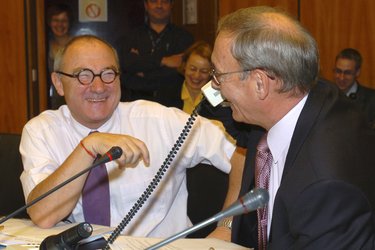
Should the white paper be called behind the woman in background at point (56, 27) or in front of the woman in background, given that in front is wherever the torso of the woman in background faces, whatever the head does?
in front

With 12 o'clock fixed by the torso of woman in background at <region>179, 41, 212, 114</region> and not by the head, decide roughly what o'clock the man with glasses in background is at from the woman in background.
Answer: The man with glasses in background is roughly at 8 o'clock from the woman in background.

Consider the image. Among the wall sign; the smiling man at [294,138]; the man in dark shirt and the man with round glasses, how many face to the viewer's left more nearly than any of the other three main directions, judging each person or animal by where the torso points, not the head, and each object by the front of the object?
1

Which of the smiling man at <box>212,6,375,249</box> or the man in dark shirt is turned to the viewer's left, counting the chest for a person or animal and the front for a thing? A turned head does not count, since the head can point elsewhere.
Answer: the smiling man

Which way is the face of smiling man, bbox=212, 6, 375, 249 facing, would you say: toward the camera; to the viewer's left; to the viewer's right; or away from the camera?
to the viewer's left

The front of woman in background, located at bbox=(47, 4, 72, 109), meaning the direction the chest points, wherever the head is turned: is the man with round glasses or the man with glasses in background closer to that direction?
the man with round glasses

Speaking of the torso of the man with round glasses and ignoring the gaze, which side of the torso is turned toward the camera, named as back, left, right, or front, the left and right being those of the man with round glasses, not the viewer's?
front

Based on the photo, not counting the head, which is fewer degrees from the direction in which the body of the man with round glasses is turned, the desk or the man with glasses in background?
the desk

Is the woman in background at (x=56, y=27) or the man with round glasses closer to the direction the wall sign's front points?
the man with round glasses

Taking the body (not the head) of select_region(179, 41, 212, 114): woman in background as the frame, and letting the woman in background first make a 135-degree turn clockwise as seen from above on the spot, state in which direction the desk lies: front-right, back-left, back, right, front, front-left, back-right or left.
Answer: back-left

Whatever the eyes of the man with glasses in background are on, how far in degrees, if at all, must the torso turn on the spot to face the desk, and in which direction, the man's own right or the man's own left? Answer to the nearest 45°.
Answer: approximately 45° to the man's own left

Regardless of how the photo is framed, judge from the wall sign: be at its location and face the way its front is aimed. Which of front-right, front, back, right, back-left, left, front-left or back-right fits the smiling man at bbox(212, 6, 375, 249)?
front

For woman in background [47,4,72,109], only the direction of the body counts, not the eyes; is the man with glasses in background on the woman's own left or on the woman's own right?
on the woman's own left

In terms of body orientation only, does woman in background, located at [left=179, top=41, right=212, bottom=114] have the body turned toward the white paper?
yes

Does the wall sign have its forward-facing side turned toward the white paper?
yes

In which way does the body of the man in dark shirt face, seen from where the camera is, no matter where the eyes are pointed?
toward the camera
